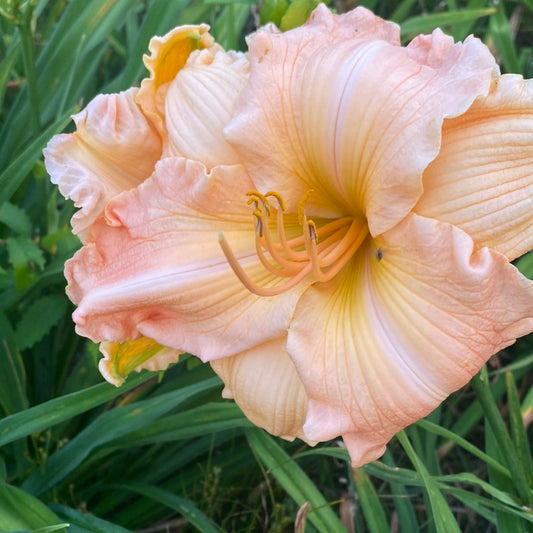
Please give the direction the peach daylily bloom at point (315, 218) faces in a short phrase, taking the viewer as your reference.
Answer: facing the viewer and to the left of the viewer

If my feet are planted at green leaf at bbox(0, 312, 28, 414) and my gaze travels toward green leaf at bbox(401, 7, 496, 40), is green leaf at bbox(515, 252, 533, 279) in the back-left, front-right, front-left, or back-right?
front-right

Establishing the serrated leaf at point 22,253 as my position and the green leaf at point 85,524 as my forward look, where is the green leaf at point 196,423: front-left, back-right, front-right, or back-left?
front-left
